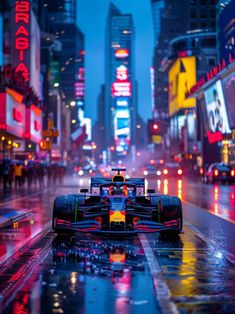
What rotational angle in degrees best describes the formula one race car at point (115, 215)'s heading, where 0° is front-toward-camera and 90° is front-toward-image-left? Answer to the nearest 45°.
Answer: approximately 0°
